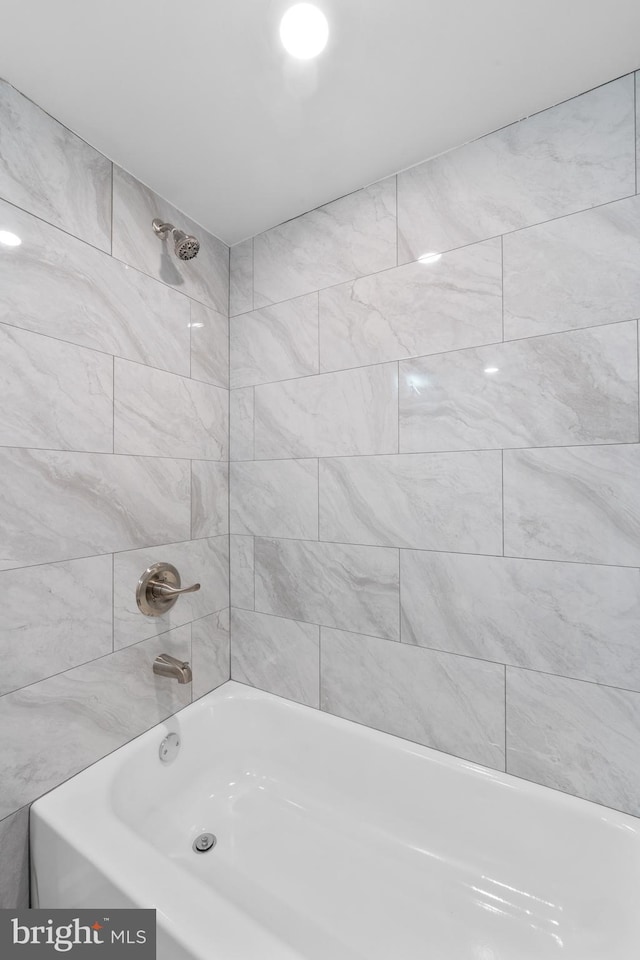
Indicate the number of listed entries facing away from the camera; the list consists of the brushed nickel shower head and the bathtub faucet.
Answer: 0

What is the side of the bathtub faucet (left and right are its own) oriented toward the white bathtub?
front

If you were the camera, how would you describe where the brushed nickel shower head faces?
facing the viewer and to the right of the viewer

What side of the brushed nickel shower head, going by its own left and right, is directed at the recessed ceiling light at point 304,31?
front
